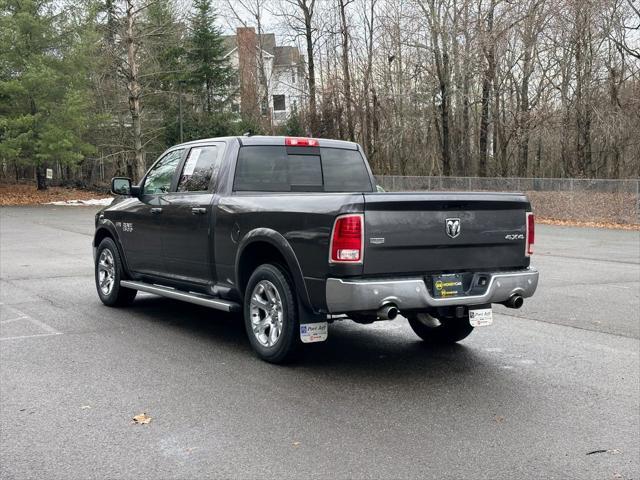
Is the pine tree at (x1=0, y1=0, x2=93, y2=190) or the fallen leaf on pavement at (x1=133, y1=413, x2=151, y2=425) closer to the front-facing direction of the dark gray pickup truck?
the pine tree

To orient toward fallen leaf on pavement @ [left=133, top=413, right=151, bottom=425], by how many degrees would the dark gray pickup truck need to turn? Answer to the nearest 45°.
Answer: approximately 90° to its left

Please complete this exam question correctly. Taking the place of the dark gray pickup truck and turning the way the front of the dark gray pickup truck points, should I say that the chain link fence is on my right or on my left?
on my right

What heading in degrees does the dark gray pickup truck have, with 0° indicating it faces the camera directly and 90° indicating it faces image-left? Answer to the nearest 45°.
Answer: approximately 135°

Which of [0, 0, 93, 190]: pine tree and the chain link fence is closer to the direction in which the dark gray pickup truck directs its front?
the pine tree
